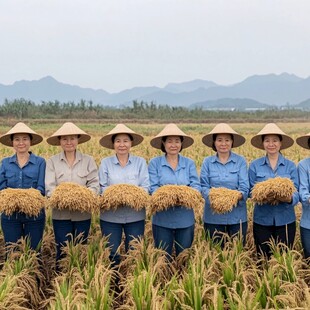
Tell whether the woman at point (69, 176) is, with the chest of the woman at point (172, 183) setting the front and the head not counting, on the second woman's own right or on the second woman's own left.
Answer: on the second woman's own right

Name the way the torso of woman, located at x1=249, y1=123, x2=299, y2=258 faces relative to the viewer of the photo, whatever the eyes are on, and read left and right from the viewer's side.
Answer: facing the viewer

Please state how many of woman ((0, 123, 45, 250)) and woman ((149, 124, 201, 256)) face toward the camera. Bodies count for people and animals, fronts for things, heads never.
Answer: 2

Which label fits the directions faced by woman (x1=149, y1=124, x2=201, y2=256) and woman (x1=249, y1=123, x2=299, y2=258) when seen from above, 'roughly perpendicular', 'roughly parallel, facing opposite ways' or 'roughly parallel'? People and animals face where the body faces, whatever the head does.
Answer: roughly parallel

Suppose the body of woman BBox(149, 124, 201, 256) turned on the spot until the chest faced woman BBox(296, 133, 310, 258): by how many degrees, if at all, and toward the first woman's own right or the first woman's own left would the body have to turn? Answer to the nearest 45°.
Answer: approximately 90° to the first woman's own left

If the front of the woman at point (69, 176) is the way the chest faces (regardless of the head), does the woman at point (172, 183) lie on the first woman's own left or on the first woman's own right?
on the first woman's own left

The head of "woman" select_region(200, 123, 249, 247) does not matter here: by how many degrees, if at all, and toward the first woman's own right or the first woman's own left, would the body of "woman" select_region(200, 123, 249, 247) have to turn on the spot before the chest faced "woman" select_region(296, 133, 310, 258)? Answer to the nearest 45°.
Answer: approximately 90° to the first woman's own left

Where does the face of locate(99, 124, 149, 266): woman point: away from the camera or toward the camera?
toward the camera

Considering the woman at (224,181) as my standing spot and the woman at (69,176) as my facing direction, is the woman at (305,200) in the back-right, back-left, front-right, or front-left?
back-left

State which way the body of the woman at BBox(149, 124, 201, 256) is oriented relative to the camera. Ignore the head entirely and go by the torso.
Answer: toward the camera

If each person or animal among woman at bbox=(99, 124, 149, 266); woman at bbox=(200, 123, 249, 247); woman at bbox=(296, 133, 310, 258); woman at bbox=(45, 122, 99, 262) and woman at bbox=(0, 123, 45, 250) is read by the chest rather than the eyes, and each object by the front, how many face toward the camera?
5

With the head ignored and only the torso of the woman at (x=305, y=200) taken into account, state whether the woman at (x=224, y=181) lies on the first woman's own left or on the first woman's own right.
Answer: on the first woman's own right

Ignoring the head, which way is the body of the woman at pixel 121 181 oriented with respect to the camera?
toward the camera
